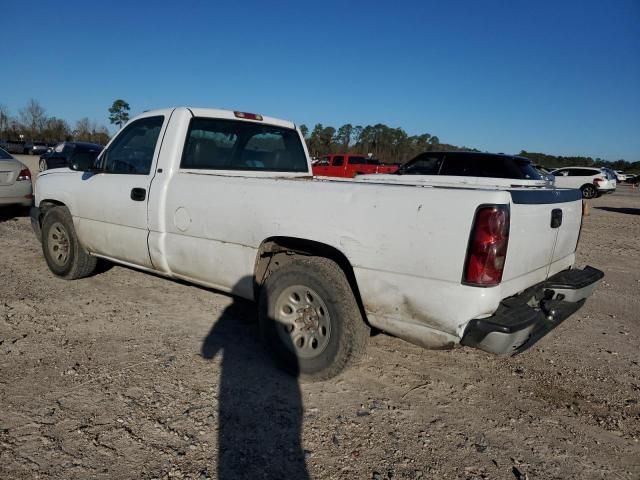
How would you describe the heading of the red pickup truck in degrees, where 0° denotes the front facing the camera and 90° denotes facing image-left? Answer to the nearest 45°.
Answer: approximately 90°

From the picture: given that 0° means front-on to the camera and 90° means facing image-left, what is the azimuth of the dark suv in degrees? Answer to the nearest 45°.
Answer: approximately 90°

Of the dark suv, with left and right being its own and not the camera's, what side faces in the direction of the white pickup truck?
left

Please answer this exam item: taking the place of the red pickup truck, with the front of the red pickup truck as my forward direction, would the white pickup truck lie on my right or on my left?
on my left

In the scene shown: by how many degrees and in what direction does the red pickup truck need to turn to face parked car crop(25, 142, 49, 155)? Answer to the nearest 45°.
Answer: approximately 45° to its right

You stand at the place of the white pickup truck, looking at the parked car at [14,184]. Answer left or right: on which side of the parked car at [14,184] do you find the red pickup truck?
right

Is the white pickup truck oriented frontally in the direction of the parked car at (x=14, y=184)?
yes

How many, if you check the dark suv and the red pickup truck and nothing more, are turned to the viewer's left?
2

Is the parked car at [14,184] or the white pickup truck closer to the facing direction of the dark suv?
the parked car

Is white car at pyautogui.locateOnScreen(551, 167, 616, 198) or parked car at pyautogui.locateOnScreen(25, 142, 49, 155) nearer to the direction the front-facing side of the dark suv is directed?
the parked car

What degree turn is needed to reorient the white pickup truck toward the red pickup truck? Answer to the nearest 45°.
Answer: approximately 45° to its right
